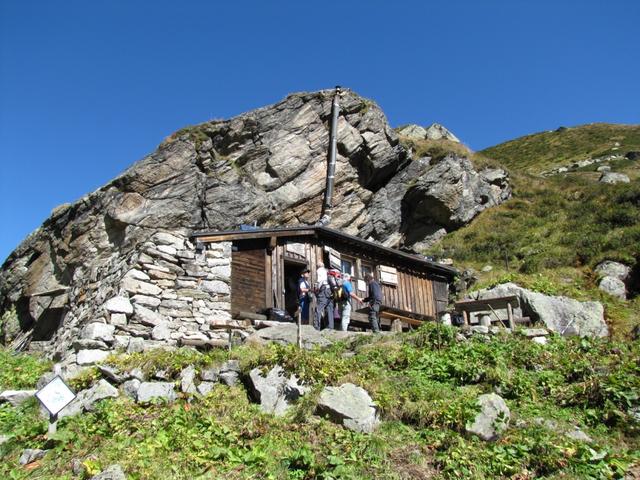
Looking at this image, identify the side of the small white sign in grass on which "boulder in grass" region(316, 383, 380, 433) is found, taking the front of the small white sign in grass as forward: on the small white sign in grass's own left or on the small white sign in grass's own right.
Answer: on the small white sign in grass's own left

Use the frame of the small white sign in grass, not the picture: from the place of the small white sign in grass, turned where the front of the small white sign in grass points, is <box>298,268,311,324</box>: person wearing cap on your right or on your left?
on your left

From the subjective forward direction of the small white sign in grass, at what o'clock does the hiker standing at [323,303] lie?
The hiker standing is roughly at 8 o'clock from the small white sign in grass.

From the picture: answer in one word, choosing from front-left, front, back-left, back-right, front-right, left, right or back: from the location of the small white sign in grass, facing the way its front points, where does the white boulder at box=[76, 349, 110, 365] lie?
back

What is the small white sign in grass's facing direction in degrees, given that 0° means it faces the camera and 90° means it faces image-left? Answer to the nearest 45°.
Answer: approximately 0°

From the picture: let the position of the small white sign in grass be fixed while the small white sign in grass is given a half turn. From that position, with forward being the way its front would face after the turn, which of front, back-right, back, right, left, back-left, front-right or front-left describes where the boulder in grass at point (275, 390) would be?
right

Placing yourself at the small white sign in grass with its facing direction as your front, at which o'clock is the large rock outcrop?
The large rock outcrop is roughly at 7 o'clock from the small white sign in grass.

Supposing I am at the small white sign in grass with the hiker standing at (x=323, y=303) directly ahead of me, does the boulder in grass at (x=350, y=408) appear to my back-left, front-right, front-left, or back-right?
front-right

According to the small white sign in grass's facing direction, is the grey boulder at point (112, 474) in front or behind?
in front

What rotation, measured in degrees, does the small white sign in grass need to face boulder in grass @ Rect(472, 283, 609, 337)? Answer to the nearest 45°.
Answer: approximately 90° to its left

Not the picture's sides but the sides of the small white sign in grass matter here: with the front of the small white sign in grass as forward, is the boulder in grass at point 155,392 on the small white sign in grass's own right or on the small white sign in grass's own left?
on the small white sign in grass's own left

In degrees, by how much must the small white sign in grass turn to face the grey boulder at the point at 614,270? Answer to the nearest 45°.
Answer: approximately 90° to its left
